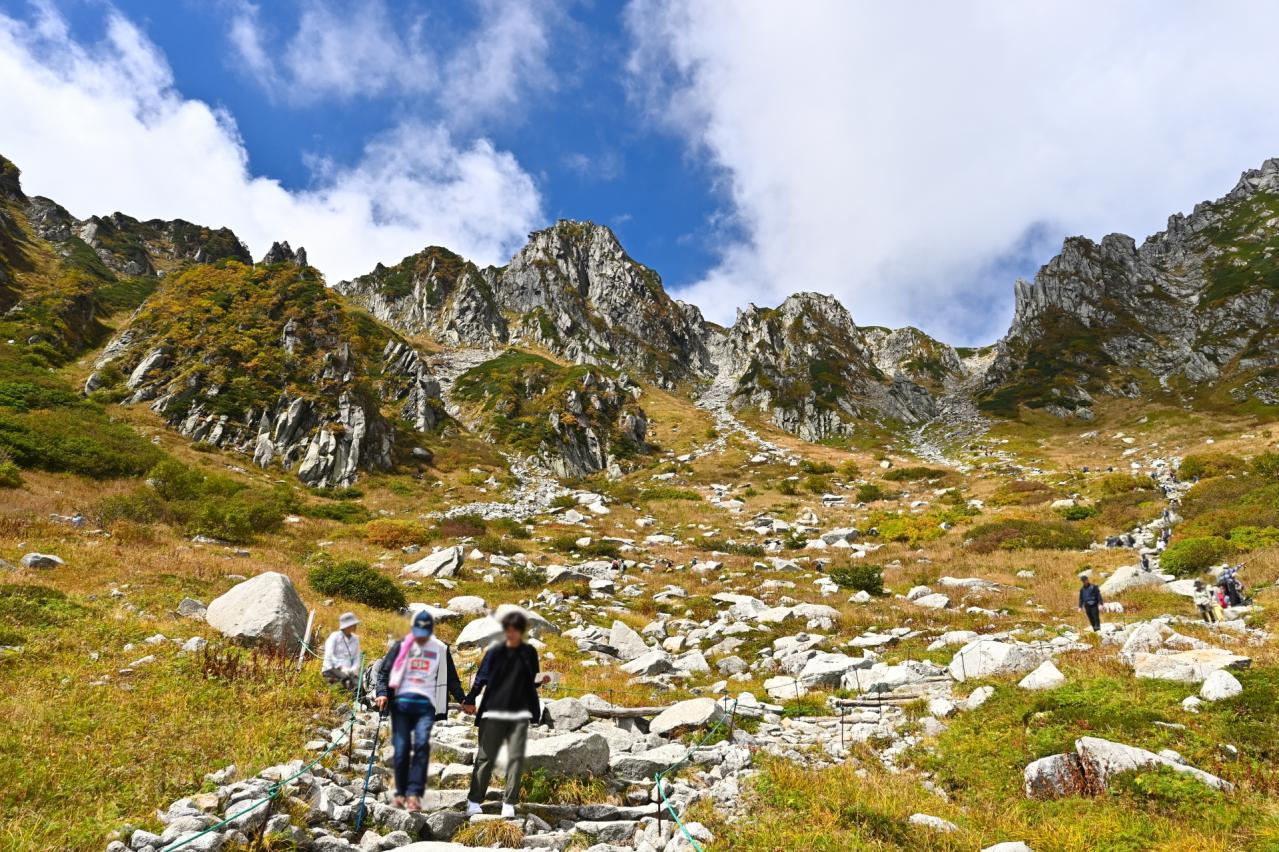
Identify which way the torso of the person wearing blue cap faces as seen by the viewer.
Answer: toward the camera

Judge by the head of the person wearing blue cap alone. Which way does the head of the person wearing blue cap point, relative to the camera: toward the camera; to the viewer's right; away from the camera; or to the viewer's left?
toward the camera

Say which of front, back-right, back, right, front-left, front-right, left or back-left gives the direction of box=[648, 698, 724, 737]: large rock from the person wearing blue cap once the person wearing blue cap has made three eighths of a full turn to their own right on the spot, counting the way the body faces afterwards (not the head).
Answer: right

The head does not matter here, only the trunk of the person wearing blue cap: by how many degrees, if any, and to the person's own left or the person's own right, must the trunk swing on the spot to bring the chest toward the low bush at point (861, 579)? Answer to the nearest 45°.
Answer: approximately 135° to the person's own left

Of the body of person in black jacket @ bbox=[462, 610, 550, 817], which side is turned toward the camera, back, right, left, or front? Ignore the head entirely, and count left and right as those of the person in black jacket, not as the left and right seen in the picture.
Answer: front

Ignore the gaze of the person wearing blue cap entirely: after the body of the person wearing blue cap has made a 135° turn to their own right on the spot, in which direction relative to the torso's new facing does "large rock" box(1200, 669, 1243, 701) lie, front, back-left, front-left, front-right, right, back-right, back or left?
back-right

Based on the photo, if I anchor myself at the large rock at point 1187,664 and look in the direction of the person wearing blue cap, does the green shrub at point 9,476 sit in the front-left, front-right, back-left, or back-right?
front-right

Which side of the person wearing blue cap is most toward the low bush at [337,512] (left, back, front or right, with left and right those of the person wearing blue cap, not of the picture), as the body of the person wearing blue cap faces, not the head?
back

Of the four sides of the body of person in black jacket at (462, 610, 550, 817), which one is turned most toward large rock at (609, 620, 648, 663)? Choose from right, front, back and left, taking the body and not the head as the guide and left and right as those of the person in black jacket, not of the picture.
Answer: back

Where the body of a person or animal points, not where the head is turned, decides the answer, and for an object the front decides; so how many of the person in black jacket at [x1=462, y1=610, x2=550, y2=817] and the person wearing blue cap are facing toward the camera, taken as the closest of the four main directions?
2

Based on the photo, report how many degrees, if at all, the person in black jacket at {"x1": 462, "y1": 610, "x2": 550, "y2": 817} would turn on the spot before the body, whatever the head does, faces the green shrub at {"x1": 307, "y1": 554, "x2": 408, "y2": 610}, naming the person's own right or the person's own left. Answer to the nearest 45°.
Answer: approximately 180°

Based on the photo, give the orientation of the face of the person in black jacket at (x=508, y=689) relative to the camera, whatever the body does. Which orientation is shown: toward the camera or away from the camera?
toward the camera
